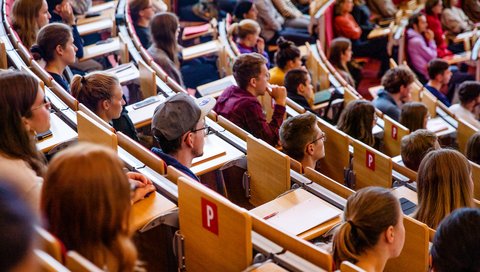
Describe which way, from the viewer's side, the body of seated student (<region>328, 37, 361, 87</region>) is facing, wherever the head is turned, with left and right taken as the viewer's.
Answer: facing to the right of the viewer

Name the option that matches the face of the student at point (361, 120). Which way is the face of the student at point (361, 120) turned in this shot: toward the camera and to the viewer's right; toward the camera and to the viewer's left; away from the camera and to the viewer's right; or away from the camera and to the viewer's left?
away from the camera and to the viewer's right

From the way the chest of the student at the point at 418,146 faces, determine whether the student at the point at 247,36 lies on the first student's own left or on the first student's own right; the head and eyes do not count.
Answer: on the first student's own left

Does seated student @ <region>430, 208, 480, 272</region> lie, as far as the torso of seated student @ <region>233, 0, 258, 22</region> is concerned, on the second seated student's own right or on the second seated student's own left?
on the second seated student's own right
